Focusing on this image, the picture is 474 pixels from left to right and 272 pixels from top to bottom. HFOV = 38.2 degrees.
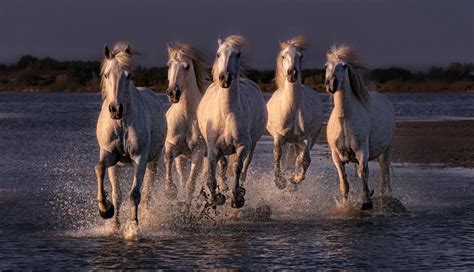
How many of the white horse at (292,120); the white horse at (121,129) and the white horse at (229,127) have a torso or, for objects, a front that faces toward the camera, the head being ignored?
3

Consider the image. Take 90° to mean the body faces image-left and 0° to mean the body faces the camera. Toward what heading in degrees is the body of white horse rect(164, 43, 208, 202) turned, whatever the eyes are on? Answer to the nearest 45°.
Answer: approximately 0°

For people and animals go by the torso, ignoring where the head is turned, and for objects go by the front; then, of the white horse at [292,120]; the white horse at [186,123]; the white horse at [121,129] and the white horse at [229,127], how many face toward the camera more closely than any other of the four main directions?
4

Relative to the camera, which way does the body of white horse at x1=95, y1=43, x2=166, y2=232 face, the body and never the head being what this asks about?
toward the camera

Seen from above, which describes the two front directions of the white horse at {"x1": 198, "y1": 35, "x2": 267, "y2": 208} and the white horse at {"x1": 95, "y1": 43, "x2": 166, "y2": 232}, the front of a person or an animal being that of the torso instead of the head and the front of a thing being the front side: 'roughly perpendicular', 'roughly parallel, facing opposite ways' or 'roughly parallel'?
roughly parallel

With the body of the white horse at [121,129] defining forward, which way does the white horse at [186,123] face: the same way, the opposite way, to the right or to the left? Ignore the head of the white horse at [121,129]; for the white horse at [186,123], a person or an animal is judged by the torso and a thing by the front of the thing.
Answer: the same way

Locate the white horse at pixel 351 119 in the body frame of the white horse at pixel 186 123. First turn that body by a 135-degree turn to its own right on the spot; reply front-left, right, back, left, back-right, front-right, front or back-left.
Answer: back-right

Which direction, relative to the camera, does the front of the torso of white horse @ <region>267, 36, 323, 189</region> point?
toward the camera

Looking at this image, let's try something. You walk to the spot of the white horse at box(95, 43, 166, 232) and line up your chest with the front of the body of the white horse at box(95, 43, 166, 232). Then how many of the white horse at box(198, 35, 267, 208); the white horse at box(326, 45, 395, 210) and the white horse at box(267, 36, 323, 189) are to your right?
0

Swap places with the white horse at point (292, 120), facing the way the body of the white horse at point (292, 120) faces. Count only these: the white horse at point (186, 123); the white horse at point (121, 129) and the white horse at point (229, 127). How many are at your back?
0

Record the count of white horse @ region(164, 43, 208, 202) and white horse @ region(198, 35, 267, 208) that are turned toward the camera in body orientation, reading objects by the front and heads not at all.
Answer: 2

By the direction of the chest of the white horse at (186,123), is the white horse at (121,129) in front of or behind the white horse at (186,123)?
in front

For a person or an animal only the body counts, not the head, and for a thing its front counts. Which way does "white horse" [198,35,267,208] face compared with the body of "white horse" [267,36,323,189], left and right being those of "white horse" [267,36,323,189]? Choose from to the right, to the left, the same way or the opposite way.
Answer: the same way

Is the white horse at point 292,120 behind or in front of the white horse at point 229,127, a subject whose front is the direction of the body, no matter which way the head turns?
behind

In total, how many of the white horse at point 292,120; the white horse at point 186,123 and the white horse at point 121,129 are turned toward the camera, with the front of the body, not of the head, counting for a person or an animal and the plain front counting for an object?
3
